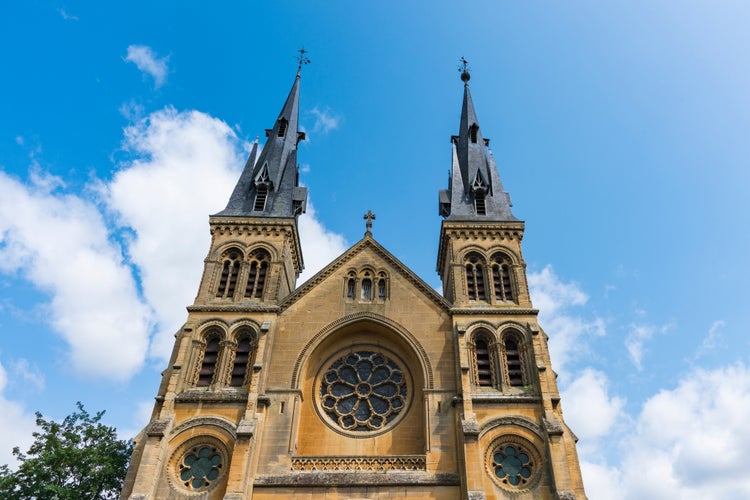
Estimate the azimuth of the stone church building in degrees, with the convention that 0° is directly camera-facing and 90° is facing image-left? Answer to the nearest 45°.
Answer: approximately 0°

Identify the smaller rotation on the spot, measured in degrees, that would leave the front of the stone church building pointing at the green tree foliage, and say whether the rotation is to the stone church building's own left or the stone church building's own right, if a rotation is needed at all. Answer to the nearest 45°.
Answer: approximately 90° to the stone church building's own right
